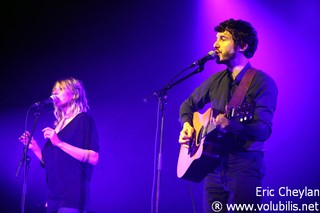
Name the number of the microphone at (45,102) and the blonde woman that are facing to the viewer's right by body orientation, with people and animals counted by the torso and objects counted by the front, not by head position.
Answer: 1

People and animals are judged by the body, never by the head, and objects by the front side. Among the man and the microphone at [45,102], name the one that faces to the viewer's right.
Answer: the microphone

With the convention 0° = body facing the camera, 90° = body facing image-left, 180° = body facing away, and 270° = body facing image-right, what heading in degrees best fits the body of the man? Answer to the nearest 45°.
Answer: approximately 45°

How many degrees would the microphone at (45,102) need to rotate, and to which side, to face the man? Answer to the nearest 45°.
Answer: approximately 45° to its right

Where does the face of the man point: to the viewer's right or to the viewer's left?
to the viewer's left

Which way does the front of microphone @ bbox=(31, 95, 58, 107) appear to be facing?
to the viewer's right

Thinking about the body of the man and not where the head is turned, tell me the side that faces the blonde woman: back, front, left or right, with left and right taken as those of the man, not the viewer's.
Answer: right
